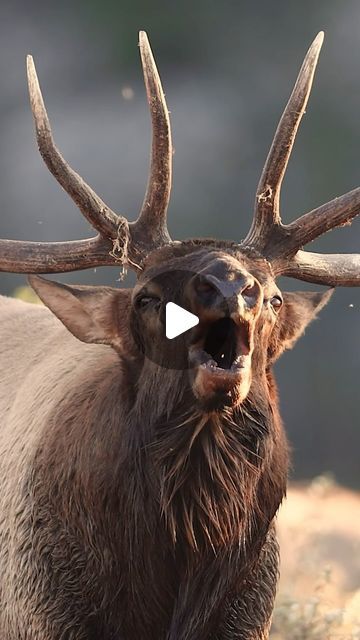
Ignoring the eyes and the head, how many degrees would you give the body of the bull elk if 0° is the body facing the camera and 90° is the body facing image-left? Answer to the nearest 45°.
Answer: approximately 315°
